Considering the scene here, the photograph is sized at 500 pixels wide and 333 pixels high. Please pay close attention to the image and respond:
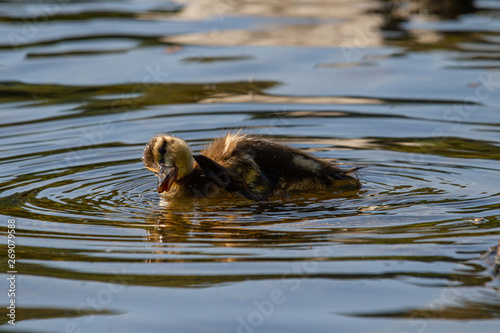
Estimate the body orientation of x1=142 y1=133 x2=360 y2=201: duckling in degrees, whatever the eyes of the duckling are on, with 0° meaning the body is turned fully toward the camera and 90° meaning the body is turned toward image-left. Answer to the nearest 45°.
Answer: approximately 90°
